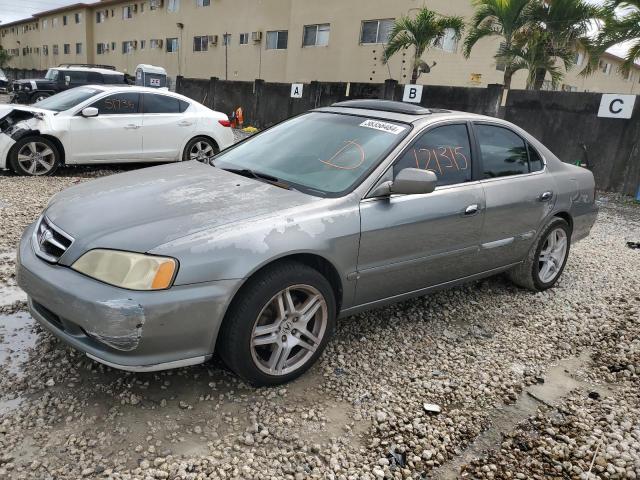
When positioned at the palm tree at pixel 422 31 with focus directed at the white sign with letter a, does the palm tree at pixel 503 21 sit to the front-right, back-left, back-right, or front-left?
back-left

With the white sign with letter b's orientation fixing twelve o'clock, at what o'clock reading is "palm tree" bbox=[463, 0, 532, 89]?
The palm tree is roughly at 8 o'clock from the white sign with letter b.

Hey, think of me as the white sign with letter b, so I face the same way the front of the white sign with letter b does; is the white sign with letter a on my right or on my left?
on my right

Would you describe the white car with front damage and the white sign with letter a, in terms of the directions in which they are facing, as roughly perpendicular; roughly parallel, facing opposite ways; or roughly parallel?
roughly perpendicular

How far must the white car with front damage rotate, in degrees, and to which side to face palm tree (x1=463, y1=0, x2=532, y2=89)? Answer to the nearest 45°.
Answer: approximately 180°

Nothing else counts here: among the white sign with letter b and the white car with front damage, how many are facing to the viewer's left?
1

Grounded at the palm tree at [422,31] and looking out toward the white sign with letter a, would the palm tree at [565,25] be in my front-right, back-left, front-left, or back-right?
back-left

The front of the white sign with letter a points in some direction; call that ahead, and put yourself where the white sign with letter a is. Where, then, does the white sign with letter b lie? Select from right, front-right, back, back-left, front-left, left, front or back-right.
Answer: front-left

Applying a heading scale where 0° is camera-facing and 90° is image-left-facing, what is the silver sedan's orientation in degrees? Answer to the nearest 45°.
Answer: approximately 45°

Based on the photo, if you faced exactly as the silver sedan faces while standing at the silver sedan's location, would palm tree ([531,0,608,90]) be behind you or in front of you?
behind

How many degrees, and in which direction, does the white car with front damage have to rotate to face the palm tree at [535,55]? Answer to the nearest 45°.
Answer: approximately 180°

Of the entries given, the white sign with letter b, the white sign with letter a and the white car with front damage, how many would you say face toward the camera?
2

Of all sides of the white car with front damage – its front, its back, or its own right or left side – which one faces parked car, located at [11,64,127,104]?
right
